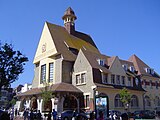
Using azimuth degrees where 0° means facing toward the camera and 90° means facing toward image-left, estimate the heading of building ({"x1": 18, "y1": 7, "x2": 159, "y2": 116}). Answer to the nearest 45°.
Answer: approximately 45°
